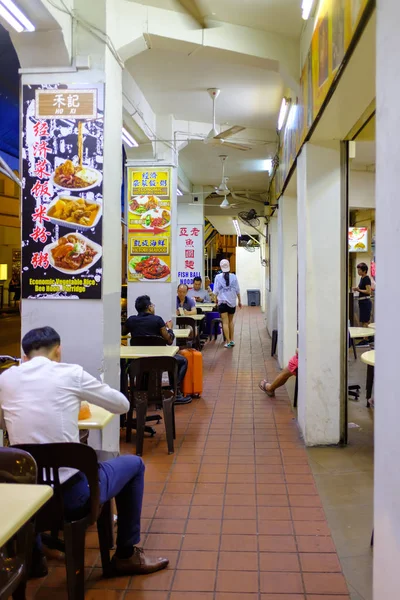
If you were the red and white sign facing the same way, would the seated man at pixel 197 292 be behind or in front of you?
in front

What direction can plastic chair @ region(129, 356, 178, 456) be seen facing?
away from the camera

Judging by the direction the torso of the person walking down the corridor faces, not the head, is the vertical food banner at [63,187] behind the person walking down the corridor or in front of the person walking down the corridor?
behind

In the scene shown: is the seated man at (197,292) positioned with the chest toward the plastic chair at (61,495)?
yes

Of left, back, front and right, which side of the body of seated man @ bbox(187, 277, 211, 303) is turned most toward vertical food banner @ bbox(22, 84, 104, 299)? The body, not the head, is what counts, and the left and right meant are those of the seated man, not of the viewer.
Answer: front

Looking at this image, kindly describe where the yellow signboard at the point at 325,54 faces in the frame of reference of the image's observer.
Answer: facing to the left of the viewer

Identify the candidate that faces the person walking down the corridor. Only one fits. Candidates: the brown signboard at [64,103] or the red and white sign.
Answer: the red and white sign

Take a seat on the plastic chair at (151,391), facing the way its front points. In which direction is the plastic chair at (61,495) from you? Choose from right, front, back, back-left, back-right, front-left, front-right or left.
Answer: back

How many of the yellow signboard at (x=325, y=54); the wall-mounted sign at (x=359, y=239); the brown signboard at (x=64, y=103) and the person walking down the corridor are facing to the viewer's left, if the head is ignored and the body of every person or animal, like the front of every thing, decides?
1

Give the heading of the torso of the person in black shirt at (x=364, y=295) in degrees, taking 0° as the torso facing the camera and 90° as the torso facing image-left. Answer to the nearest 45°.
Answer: approximately 90°

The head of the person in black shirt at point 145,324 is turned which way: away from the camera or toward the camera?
away from the camera
